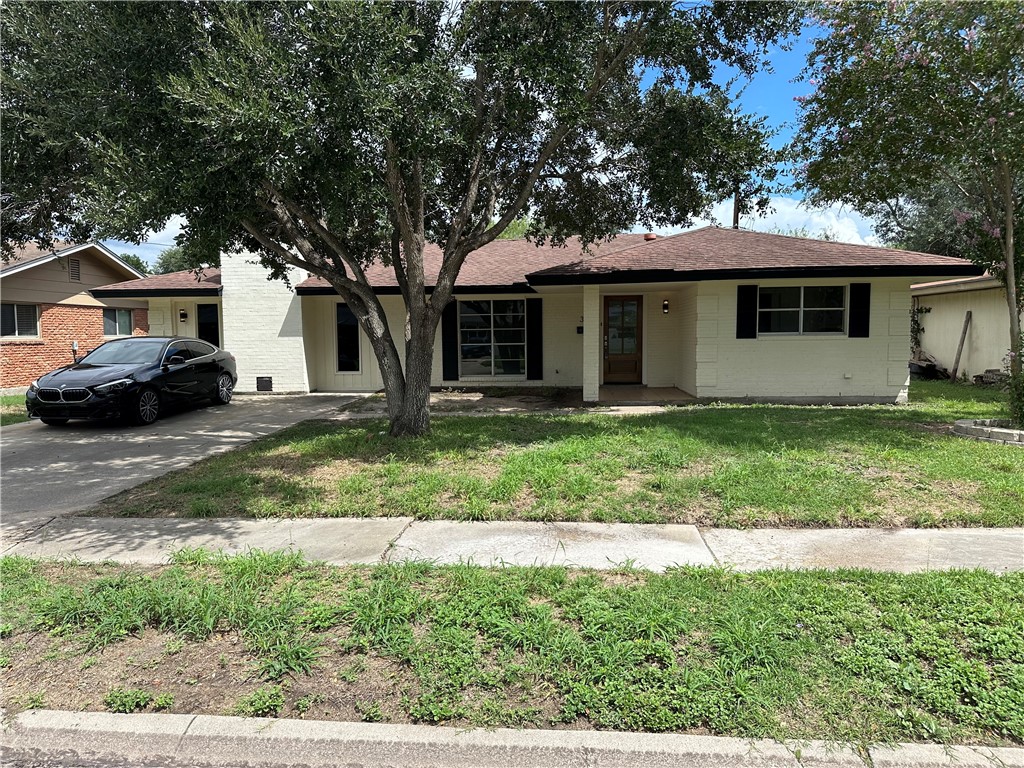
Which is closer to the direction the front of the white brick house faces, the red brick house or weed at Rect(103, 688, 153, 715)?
the weed

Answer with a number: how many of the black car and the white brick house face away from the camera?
0

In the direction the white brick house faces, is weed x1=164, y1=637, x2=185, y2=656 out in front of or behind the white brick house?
in front

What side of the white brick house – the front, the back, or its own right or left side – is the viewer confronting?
front

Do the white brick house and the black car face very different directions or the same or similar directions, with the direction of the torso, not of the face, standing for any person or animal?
same or similar directions

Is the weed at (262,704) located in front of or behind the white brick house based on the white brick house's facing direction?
in front

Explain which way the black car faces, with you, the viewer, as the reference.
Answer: facing the viewer and to the left of the viewer

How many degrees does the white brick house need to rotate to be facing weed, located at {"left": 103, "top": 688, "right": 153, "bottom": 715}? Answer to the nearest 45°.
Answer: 0° — it already faces it

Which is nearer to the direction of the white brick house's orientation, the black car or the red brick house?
the black car

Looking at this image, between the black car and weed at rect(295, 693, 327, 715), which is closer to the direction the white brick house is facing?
the weed

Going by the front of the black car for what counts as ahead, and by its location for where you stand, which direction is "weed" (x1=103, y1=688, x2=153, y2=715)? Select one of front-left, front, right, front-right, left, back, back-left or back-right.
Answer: front-left
